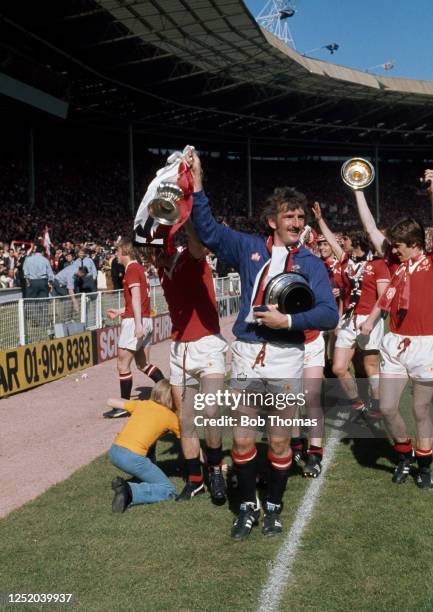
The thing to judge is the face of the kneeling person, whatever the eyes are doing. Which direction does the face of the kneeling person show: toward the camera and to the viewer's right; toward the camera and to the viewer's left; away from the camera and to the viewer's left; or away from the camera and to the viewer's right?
away from the camera and to the viewer's right

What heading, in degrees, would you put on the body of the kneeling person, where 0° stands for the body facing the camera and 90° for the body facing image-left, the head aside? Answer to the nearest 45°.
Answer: approximately 225°

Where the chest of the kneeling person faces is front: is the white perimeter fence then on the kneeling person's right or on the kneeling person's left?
on the kneeling person's left
